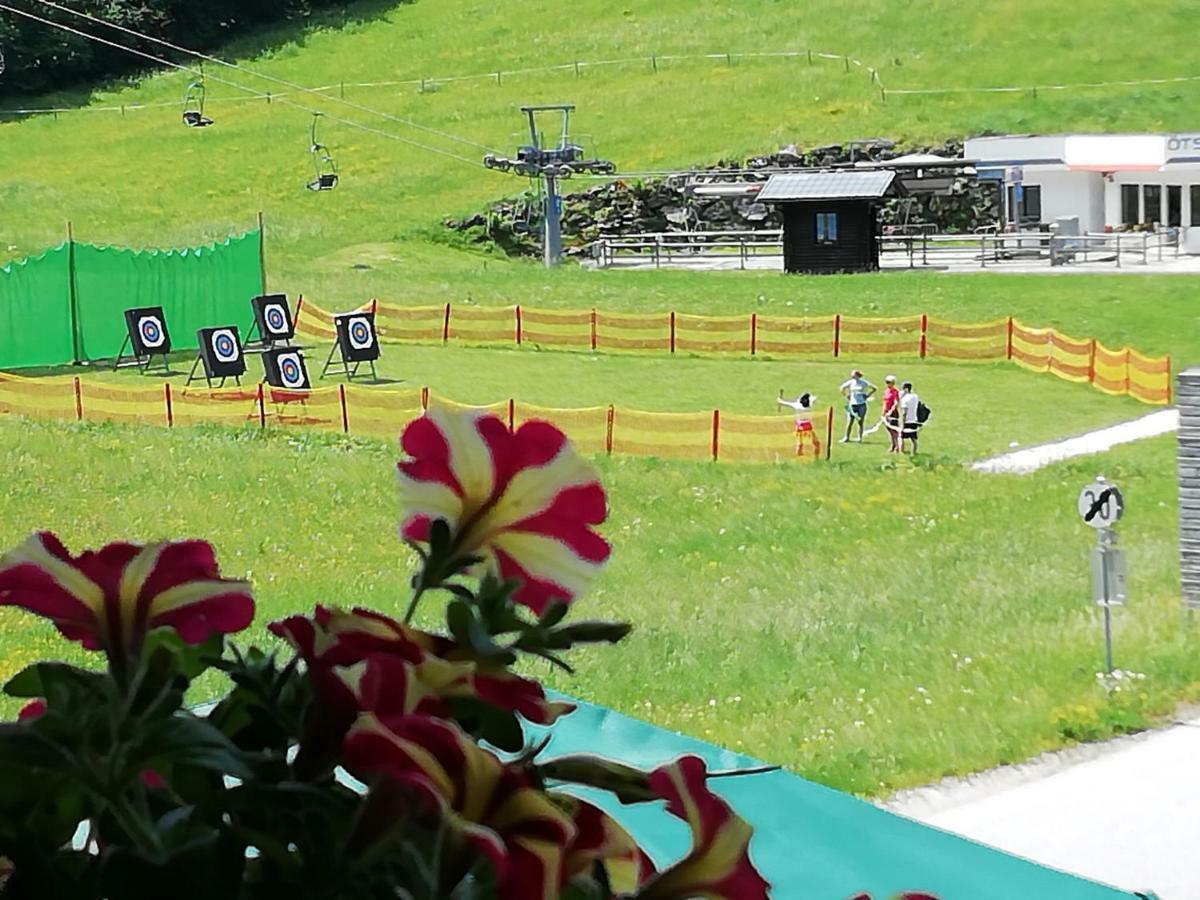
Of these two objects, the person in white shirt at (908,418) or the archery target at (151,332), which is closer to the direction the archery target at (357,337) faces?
the person in white shirt

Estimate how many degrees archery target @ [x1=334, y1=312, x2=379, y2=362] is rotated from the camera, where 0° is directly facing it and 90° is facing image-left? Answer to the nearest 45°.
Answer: approximately 315°

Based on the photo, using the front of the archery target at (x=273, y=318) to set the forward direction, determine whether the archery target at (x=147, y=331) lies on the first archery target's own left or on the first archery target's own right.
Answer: on the first archery target's own right

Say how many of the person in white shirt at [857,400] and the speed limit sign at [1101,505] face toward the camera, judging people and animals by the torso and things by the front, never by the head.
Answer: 2

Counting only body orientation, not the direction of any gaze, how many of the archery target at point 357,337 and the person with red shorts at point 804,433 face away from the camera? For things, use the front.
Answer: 1

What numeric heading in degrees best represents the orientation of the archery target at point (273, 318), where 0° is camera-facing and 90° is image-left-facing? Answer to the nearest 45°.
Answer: approximately 315°

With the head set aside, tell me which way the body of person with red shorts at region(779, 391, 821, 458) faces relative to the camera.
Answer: away from the camera

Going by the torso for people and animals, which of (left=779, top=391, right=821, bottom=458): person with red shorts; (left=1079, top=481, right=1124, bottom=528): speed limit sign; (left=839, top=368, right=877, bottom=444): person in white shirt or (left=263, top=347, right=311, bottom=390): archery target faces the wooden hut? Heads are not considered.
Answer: the person with red shorts

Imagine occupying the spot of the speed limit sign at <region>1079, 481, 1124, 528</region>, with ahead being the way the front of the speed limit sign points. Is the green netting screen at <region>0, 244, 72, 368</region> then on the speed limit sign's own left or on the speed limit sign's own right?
on the speed limit sign's own right
